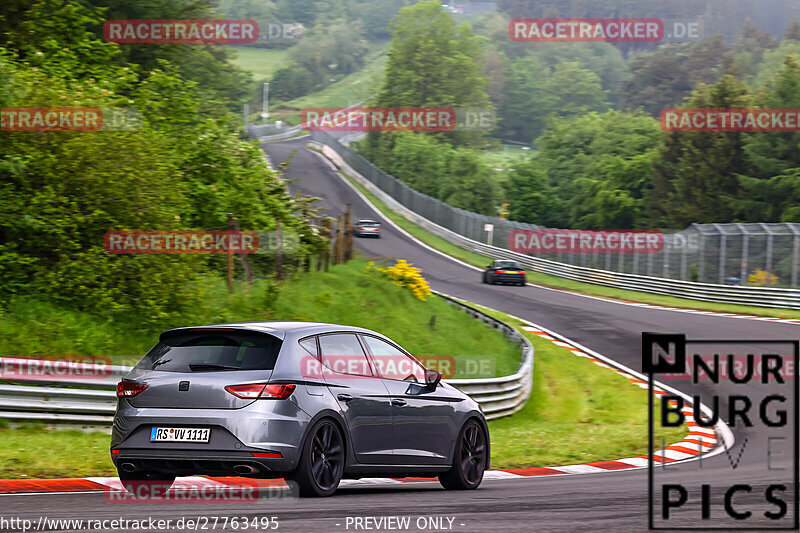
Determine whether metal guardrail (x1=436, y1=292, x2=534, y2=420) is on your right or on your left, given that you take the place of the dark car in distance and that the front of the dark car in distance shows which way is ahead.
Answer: on your left

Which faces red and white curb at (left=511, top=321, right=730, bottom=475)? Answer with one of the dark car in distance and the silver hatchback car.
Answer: the silver hatchback car

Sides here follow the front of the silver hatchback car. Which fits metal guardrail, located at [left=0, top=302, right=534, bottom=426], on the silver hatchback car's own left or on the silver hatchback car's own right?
on the silver hatchback car's own left

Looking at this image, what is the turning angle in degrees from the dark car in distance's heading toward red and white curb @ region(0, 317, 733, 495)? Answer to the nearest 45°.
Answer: approximately 135° to its left

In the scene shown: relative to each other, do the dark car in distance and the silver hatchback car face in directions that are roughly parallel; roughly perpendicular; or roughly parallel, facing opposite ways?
roughly perpendicular

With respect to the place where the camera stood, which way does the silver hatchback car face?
facing away from the viewer and to the right of the viewer

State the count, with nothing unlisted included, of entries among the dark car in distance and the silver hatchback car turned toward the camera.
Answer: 0

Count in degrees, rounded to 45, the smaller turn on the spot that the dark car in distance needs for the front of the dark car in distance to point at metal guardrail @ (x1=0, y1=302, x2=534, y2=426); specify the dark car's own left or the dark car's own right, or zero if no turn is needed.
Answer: approximately 135° to the dark car's own left

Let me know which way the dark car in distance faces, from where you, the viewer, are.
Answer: facing away from the viewer and to the left of the viewer

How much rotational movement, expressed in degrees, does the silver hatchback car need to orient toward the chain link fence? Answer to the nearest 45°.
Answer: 0° — it already faces it
